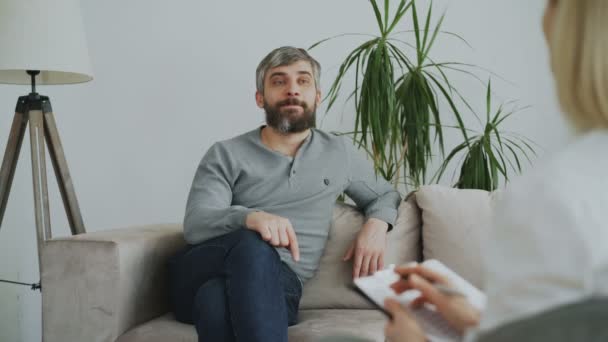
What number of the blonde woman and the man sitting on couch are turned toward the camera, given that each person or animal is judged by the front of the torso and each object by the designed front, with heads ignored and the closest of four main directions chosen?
1

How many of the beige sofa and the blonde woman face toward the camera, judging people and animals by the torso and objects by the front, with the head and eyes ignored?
1

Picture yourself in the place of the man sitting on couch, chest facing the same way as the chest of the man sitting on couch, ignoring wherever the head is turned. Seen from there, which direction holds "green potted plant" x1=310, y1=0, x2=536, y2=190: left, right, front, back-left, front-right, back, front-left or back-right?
back-left

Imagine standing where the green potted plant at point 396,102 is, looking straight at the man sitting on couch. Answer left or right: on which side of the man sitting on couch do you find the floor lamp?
right

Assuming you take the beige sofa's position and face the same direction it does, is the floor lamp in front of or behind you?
behind

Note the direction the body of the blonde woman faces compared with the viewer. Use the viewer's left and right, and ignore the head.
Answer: facing away from the viewer and to the left of the viewer

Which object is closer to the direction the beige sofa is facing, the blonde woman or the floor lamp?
the blonde woman

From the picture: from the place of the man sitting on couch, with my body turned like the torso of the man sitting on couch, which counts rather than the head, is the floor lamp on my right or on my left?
on my right

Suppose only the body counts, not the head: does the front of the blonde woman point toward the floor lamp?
yes

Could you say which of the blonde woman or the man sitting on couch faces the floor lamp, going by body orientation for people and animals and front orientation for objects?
the blonde woman

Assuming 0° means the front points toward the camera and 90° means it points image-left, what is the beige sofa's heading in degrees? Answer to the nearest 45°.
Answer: approximately 0°
